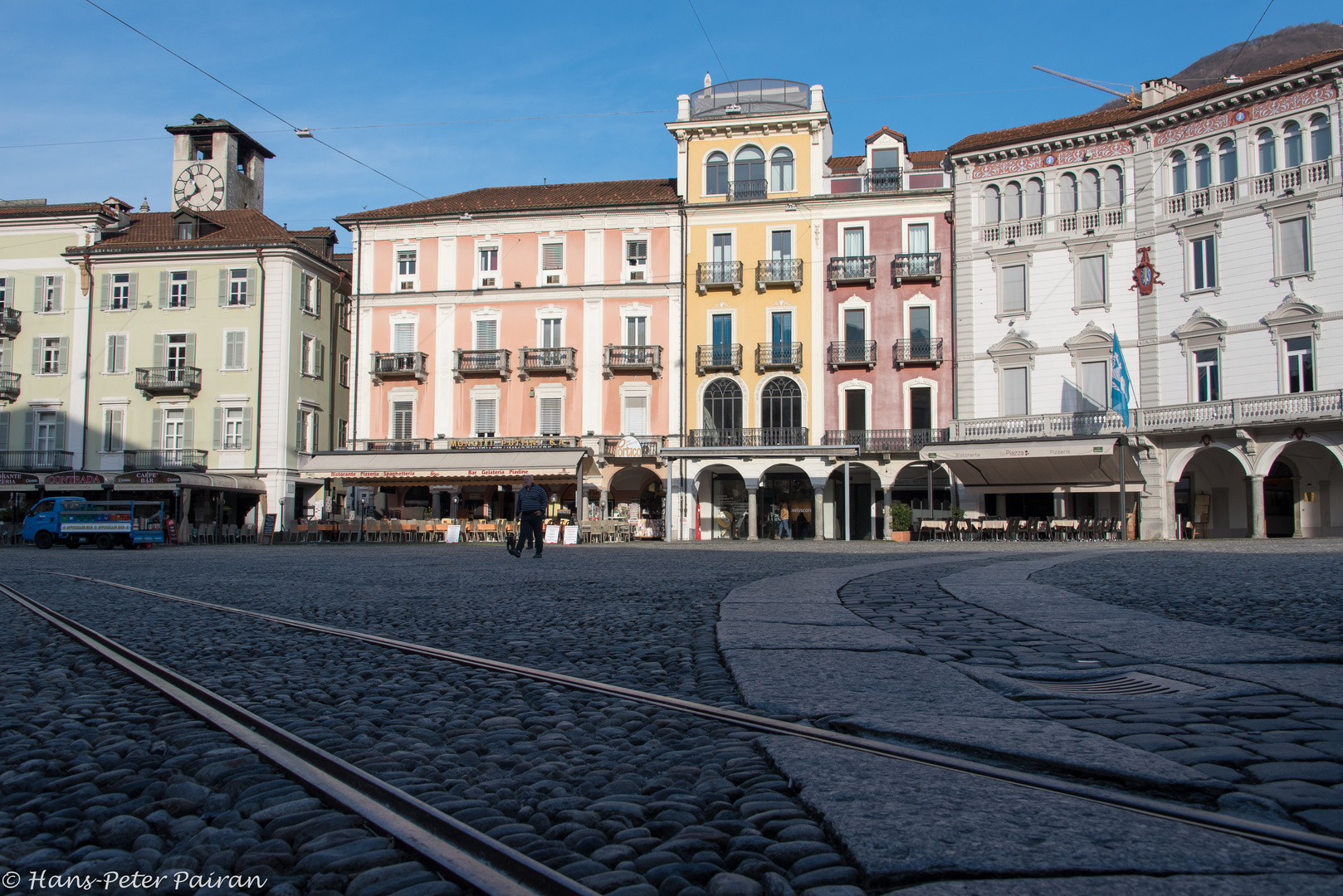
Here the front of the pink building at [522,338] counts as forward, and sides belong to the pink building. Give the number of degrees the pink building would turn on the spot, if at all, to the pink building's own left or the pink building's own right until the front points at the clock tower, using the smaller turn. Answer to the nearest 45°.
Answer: approximately 135° to the pink building's own right

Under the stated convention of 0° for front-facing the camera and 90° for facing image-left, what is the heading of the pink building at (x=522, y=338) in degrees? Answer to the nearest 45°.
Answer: approximately 0°

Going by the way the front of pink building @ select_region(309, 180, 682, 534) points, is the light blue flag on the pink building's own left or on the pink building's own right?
on the pink building's own left

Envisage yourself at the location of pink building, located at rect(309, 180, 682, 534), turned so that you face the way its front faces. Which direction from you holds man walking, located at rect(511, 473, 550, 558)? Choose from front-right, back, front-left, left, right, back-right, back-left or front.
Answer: front

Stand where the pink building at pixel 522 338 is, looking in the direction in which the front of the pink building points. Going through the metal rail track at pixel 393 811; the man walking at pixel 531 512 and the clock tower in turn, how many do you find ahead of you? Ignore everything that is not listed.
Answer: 2

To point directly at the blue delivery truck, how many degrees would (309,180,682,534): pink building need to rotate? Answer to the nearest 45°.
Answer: approximately 90° to its right

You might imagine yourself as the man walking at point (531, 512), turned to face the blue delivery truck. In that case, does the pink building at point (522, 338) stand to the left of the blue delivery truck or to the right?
right

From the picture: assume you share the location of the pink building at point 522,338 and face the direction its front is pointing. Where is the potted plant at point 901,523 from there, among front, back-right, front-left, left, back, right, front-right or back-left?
front-left

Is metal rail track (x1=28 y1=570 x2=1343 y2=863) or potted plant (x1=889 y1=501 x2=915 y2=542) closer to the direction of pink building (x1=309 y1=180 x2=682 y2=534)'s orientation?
the metal rail track

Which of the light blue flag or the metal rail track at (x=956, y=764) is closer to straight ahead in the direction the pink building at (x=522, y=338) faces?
the metal rail track

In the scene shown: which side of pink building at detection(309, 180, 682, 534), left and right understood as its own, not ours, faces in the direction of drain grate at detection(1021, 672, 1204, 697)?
front

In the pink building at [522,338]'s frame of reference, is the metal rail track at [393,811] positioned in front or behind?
in front
